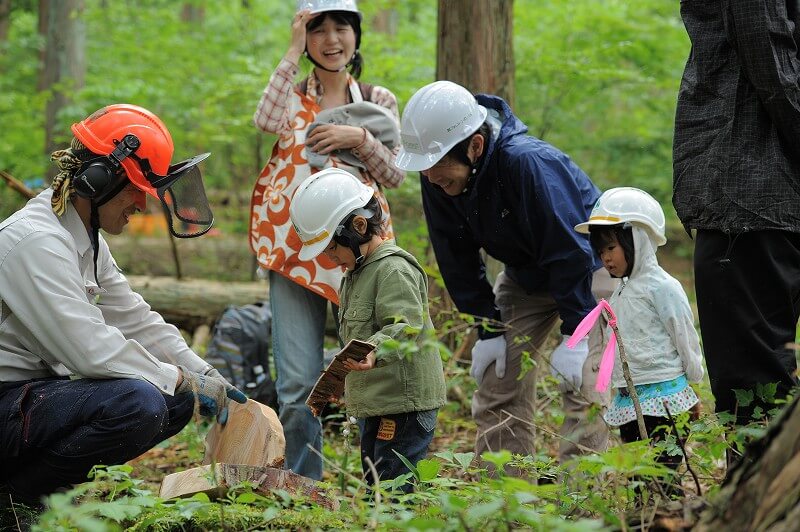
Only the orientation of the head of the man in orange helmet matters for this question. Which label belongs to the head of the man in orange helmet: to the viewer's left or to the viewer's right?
to the viewer's right

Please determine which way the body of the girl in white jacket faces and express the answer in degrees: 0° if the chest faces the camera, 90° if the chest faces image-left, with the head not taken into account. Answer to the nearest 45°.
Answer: approximately 45°

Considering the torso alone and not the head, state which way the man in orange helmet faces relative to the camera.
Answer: to the viewer's right

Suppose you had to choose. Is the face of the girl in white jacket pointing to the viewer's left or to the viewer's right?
to the viewer's left

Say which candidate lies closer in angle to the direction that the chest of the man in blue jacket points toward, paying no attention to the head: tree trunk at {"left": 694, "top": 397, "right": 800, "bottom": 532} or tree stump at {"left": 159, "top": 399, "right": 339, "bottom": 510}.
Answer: the tree stump

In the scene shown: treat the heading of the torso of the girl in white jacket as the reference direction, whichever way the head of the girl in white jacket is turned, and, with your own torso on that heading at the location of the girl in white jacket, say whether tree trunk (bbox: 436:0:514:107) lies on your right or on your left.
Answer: on your right

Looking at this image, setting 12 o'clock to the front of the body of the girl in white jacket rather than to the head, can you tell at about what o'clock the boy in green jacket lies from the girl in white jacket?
The boy in green jacket is roughly at 1 o'clock from the girl in white jacket.

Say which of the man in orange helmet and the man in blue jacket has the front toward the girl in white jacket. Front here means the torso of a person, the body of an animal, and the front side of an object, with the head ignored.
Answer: the man in orange helmet
